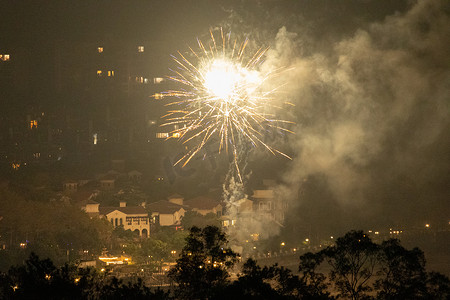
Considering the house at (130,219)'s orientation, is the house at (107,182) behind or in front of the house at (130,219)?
behind

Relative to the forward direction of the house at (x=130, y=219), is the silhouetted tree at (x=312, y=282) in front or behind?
in front

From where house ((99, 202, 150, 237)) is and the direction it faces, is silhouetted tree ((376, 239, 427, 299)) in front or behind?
in front

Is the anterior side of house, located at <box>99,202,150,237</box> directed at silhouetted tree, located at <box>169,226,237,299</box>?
yes

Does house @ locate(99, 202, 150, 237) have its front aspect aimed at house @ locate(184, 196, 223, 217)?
no

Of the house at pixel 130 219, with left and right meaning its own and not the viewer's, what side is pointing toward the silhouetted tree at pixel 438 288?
front

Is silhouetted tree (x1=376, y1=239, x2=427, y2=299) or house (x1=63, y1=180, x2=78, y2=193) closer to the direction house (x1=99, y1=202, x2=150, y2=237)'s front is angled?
the silhouetted tree

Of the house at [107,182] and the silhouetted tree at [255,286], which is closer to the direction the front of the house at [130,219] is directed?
the silhouetted tree

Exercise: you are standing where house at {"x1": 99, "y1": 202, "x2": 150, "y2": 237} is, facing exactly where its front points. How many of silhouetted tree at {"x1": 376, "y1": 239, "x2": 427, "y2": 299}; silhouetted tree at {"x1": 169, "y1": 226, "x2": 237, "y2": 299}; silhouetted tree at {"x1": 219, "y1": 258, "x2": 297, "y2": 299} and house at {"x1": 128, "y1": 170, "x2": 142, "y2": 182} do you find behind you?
1

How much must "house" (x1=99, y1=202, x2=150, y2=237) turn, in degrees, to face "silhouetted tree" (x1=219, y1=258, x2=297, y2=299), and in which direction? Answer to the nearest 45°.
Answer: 0° — it already faces it

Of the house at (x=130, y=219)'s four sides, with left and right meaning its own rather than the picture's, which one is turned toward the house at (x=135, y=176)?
back

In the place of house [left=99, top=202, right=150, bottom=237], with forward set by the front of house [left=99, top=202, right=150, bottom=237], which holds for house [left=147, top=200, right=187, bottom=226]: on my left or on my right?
on my left

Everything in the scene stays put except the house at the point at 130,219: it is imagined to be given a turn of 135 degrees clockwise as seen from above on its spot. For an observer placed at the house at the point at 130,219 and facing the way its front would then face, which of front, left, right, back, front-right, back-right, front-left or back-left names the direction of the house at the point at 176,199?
right

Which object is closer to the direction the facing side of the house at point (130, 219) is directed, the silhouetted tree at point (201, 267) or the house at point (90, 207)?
the silhouetted tree

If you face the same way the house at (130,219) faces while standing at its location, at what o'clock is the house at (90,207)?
the house at (90,207) is roughly at 4 o'clock from the house at (130,219).

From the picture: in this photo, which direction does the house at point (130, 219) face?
toward the camera

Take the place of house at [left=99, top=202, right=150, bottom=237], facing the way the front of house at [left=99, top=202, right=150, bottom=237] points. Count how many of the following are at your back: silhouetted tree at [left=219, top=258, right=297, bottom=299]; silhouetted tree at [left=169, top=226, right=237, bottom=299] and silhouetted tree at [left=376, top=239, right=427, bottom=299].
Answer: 0

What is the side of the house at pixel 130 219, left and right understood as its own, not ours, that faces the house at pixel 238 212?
left

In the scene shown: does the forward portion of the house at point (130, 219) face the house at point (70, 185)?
no

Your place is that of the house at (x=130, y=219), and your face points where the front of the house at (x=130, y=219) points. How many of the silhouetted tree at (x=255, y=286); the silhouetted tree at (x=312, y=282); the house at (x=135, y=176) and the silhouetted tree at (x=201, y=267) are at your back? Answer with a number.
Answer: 1
